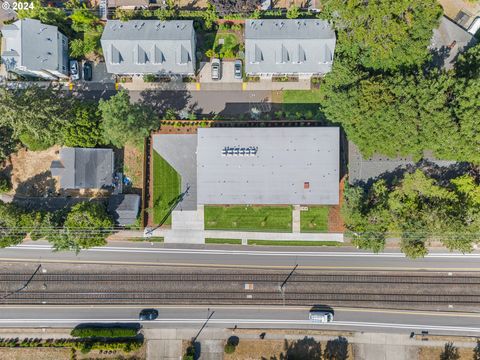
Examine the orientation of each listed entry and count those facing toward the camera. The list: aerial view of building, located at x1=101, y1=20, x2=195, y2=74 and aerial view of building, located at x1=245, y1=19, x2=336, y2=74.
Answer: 2

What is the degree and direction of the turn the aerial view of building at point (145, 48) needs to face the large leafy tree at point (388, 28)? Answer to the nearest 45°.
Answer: approximately 90° to its left

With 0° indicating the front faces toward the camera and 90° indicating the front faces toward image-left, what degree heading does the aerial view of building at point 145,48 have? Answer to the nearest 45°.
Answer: approximately 0°

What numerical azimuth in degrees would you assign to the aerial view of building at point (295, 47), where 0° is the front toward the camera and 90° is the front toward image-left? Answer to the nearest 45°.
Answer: approximately 0°

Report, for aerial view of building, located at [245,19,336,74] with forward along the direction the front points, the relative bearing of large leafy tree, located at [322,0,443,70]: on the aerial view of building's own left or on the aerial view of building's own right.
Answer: on the aerial view of building's own left

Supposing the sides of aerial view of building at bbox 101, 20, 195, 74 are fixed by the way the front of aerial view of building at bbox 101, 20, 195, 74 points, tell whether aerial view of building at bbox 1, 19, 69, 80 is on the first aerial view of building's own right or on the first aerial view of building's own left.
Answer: on the first aerial view of building's own right

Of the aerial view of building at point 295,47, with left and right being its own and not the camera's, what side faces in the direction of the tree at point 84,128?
right

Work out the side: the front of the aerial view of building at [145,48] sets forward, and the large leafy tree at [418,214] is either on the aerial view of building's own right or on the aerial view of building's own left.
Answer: on the aerial view of building's own left

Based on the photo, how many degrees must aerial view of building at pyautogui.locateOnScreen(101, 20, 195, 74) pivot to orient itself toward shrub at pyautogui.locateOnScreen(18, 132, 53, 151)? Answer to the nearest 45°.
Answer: approximately 90° to its right

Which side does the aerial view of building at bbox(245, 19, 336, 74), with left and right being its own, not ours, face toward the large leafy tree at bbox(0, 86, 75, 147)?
right

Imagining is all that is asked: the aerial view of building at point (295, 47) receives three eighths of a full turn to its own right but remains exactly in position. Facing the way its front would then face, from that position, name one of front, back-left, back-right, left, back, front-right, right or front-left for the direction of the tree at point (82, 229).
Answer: front-left

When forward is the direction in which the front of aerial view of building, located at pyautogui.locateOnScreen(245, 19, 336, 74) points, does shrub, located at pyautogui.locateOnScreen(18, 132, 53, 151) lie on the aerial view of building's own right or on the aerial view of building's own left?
on the aerial view of building's own right
